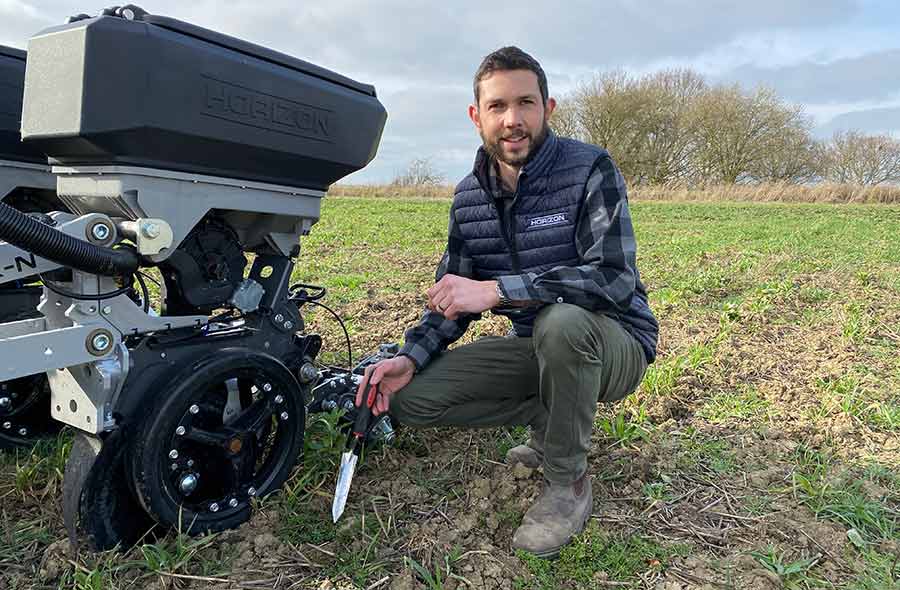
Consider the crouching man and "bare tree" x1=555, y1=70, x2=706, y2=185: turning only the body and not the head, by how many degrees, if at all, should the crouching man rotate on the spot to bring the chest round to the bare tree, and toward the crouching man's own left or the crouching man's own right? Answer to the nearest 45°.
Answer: approximately 135° to the crouching man's own right

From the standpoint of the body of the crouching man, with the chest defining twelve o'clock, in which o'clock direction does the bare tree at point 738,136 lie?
The bare tree is roughly at 5 o'clock from the crouching man.

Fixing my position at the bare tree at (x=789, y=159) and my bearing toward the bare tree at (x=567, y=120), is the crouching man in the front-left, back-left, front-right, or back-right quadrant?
front-left

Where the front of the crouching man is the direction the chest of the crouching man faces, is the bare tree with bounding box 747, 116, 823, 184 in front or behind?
behind

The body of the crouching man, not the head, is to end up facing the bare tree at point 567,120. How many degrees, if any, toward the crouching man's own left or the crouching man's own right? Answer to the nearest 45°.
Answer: approximately 135° to the crouching man's own right

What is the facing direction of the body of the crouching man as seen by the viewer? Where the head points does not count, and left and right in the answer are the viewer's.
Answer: facing the viewer and to the left of the viewer
